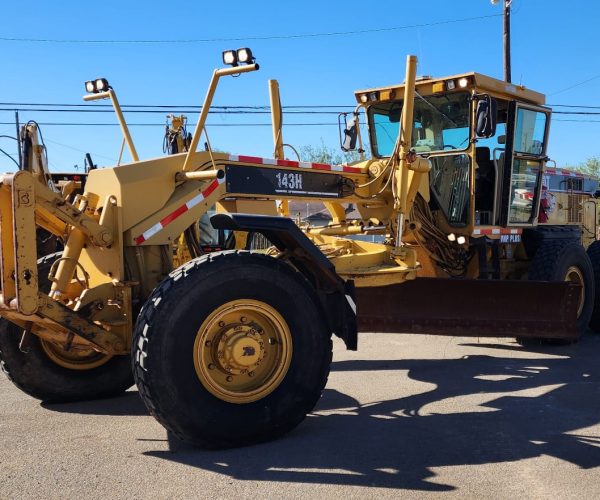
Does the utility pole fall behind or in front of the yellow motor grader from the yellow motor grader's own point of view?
behind

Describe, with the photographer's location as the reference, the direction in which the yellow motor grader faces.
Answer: facing the viewer and to the left of the viewer
